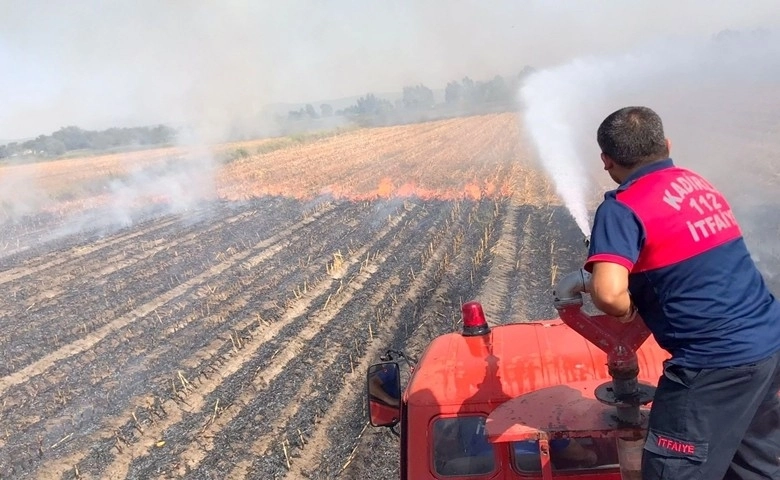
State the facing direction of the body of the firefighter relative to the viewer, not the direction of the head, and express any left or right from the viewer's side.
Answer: facing away from the viewer and to the left of the viewer

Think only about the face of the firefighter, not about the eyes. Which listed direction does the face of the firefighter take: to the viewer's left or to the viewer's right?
to the viewer's left

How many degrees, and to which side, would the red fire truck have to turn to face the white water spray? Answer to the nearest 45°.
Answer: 0° — it already faces it

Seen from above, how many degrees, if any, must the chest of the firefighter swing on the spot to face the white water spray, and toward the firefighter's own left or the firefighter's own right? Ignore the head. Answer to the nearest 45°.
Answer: approximately 45° to the firefighter's own right

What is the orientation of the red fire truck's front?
away from the camera
